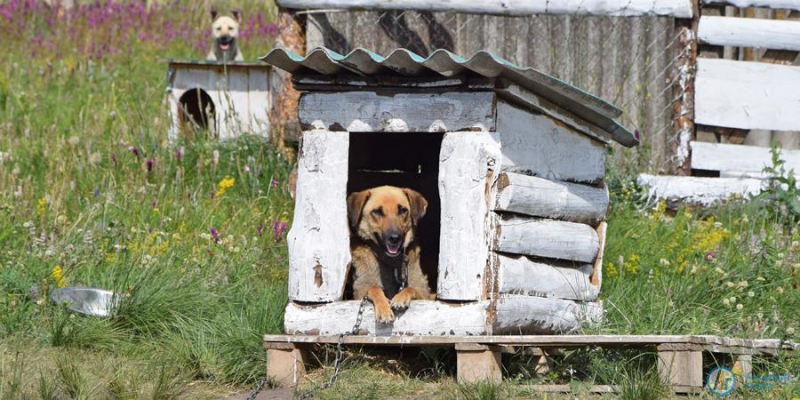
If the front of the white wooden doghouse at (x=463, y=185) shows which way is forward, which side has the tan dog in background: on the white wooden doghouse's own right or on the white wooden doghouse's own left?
on the white wooden doghouse's own right

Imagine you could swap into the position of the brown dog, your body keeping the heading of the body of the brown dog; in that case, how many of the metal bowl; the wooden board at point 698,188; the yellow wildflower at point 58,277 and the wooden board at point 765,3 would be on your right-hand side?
2

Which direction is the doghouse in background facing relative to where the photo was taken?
toward the camera

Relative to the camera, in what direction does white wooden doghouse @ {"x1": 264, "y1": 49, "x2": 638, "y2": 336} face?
facing the viewer and to the left of the viewer

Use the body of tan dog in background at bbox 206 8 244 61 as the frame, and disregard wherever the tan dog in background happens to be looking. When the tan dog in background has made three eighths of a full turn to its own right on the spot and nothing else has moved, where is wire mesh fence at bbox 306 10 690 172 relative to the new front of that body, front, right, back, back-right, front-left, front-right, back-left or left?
back

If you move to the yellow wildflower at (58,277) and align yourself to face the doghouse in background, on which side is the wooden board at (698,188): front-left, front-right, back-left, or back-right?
front-right

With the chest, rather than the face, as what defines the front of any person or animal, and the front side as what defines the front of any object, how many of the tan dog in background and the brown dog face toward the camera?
2

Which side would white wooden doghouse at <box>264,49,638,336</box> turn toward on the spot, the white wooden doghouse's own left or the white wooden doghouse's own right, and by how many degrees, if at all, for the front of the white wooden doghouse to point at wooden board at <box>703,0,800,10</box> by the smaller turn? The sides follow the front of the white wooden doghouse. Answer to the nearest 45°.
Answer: approximately 180°

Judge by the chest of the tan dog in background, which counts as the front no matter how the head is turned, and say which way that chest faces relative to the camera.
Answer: toward the camera

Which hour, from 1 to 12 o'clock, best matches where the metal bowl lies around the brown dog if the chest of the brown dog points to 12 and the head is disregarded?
The metal bowl is roughly at 3 o'clock from the brown dog.

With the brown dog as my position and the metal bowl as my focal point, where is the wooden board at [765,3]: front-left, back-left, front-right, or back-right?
back-right

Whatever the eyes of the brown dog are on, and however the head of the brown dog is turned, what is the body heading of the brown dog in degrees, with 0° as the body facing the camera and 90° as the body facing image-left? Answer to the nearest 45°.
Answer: approximately 0°

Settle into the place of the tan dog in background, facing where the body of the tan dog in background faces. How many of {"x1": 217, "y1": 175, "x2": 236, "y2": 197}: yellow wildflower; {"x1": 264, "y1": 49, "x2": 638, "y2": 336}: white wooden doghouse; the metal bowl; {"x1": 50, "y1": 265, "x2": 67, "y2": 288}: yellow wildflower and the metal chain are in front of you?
5

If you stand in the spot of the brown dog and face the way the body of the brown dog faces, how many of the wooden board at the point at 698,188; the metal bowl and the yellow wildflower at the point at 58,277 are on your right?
2

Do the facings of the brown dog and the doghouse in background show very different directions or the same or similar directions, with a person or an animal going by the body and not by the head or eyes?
same or similar directions

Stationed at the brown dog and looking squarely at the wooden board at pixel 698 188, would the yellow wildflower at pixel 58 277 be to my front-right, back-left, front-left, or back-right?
back-left

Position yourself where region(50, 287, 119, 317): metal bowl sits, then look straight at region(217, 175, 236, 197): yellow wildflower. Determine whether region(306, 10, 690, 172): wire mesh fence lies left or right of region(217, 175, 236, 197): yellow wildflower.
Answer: right

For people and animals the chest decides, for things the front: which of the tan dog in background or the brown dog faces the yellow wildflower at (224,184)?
the tan dog in background
